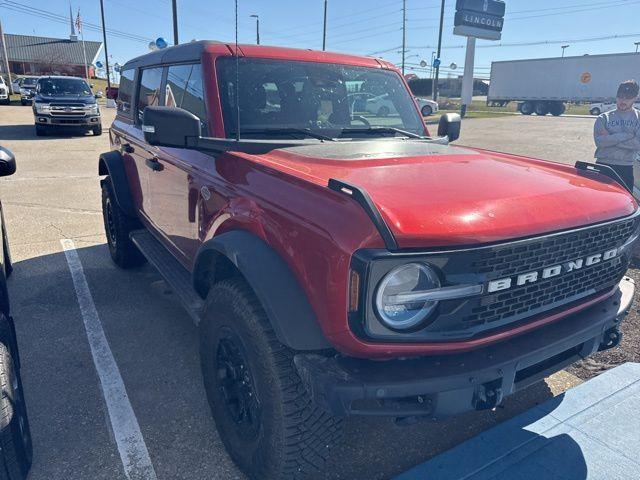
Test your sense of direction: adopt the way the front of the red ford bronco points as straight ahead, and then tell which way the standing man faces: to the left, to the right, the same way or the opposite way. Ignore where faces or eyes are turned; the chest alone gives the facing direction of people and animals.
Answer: to the right

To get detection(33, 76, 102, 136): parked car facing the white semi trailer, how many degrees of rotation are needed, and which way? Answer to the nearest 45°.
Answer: approximately 90° to its left

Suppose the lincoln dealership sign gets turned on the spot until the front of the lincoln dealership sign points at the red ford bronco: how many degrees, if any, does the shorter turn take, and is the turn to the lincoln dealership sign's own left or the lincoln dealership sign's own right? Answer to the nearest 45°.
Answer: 0° — it already faces it

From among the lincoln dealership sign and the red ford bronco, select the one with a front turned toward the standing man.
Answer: the lincoln dealership sign

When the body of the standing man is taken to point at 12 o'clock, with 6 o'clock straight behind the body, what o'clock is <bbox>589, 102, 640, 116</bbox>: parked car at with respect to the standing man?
The parked car is roughly at 6 o'clock from the standing man.

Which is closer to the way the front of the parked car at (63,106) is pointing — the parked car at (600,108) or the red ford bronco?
the red ford bronco

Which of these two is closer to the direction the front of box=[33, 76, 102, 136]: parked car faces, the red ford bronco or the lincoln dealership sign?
the red ford bronco

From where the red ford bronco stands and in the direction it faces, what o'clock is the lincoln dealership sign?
The lincoln dealership sign is roughly at 8 o'clock from the red ford bronco.

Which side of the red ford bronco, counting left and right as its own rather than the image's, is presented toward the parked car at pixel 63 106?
back
